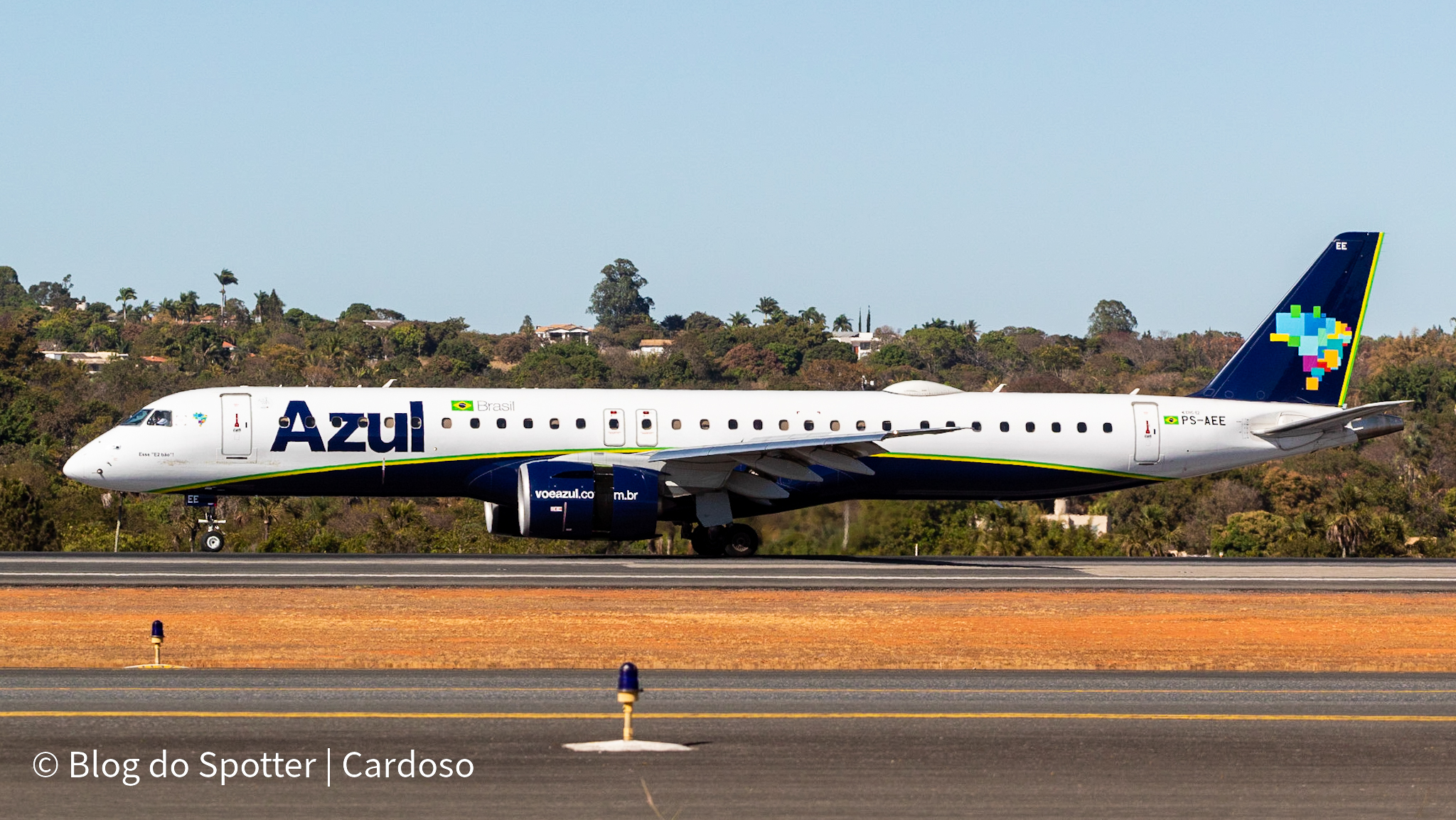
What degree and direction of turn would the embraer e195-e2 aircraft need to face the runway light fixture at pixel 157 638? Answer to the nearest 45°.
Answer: approximately 90° to its left

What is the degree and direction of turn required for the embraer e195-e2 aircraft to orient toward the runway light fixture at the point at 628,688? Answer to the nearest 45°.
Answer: approximately 90° to its left

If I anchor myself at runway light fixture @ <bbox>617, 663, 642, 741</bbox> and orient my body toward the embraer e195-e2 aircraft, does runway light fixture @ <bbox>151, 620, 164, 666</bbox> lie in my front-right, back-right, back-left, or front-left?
front-left

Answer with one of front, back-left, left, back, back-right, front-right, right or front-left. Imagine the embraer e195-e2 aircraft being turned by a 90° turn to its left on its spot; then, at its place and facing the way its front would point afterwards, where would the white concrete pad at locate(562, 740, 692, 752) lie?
front

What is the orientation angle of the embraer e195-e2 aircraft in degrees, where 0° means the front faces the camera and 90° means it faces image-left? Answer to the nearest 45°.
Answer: approximately 90°
